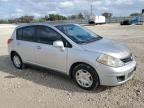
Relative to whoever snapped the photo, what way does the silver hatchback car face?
facing the viewer and to the right of the viewer
